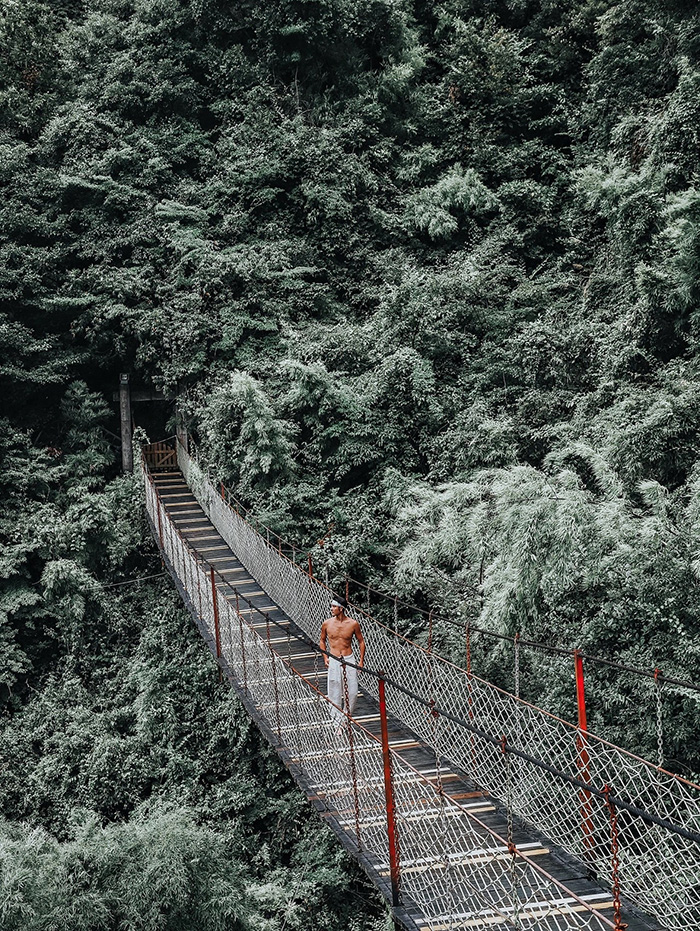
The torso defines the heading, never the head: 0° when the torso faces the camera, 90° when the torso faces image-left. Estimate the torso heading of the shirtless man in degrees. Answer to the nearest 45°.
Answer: approximately 0°
